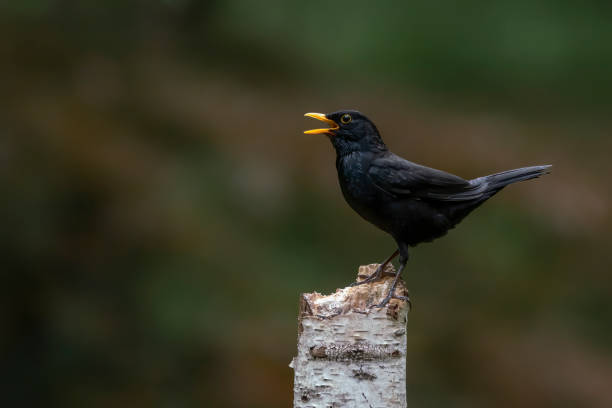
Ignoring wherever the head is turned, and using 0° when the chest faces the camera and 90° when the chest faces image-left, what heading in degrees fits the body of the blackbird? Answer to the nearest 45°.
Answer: approximately 90°
